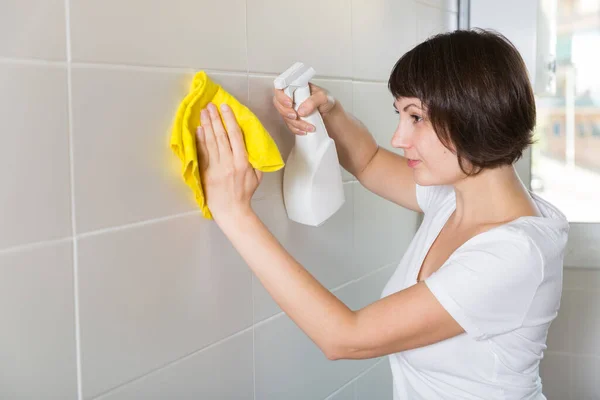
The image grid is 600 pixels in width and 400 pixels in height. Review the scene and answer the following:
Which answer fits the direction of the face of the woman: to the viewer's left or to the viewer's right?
to the viewer's left

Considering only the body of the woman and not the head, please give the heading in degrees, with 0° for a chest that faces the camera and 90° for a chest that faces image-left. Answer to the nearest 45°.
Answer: approximately 90°
